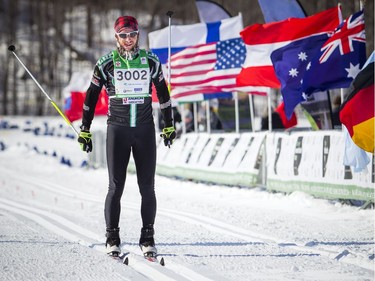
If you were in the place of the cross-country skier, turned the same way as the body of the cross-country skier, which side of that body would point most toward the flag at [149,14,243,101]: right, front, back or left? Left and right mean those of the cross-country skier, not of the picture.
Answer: back

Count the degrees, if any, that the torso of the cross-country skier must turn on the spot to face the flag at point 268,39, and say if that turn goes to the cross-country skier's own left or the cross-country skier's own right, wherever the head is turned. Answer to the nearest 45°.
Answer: approximately 135° to the cross-country skier's own left

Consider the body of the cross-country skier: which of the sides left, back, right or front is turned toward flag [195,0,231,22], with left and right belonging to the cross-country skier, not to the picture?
back

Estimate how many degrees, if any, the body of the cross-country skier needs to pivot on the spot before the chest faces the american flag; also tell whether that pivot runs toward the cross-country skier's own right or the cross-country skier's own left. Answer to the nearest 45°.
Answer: approximately 180°

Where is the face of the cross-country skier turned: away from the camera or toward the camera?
toward the camera

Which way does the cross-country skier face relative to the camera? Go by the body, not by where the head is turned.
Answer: toward the camera

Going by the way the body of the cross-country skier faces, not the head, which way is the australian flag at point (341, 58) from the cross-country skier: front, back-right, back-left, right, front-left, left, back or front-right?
back-left

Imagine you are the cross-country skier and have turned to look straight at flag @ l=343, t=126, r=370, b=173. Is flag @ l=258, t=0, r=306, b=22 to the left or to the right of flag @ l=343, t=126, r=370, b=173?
left
